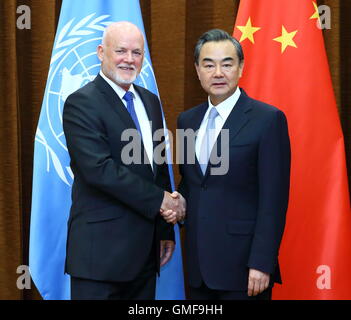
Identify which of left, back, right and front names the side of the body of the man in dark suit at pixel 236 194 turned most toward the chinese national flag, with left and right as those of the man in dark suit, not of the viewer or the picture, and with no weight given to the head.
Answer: back

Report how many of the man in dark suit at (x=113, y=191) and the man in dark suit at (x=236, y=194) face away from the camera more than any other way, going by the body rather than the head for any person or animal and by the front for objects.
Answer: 0

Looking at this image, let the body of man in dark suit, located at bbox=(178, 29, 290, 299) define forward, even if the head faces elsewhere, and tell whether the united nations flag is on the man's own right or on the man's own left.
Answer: on the man's own right

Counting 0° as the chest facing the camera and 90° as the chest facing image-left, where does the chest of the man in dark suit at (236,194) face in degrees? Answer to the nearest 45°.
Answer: approximately 45°

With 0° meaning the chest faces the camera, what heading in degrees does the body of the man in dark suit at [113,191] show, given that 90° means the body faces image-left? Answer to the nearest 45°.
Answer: approximately 315°
